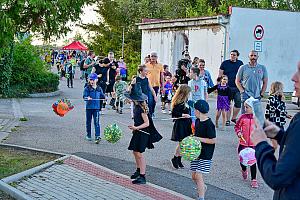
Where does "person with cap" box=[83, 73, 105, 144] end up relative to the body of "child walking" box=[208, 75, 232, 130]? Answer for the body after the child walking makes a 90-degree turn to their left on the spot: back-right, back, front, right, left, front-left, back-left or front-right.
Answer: back-right

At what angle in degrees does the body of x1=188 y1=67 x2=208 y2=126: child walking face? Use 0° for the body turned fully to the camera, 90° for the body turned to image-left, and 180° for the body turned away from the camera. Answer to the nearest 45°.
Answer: approximately 45°

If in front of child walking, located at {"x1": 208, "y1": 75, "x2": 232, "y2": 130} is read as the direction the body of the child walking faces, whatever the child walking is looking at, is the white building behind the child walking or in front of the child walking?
behind

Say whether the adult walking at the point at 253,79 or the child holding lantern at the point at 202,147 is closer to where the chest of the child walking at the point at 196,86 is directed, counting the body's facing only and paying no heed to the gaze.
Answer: the child holding lantern

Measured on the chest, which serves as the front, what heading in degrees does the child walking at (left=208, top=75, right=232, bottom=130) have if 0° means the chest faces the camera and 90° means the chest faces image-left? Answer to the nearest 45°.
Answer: approximately 0°

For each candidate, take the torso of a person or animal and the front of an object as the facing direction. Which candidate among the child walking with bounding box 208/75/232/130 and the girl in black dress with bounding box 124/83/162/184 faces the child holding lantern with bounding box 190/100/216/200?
the child walking
